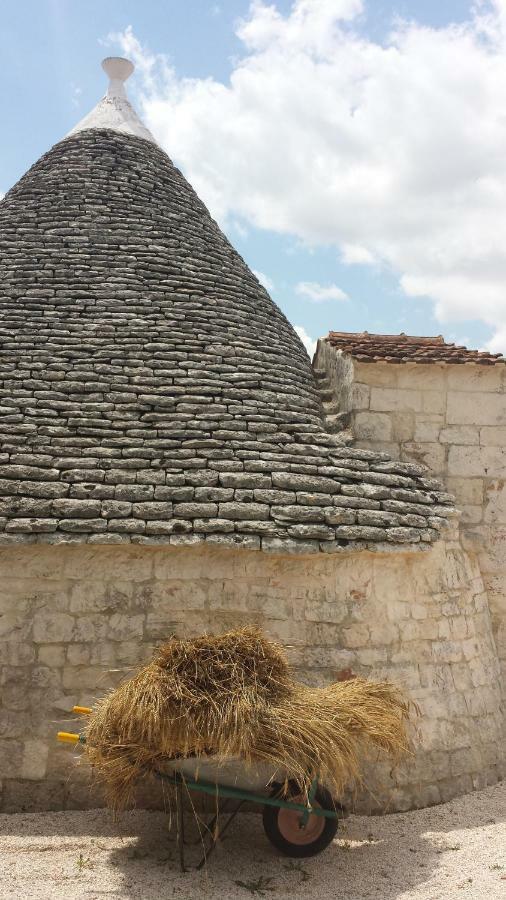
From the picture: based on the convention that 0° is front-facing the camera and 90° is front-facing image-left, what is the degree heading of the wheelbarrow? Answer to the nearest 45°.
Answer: approximately 270°
